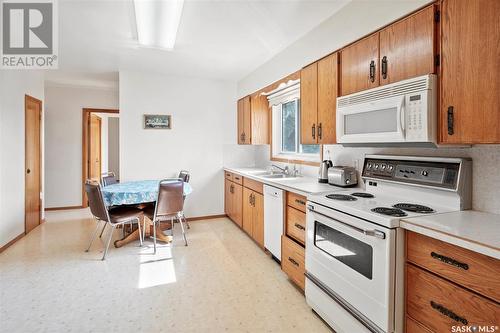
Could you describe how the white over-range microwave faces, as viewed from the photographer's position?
facing the viewer and to the left of the viewer

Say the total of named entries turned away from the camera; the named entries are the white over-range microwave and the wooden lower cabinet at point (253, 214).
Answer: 0

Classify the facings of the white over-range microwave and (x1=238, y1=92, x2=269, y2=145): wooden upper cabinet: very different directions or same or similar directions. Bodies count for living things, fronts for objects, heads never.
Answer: same or similar directions

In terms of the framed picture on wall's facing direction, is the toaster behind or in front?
in front

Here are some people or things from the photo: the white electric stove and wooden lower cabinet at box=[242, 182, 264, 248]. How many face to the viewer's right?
0

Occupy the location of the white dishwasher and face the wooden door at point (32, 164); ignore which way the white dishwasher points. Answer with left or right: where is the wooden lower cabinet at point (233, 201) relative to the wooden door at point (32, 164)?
right

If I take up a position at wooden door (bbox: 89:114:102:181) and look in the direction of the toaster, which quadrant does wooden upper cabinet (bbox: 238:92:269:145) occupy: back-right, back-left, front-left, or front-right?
front-left

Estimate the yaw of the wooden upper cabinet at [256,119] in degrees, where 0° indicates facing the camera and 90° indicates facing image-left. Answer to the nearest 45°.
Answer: approximately 45°

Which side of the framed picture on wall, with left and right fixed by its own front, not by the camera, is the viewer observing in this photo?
front

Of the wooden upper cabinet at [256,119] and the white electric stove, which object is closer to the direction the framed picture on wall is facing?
the white electric stove
